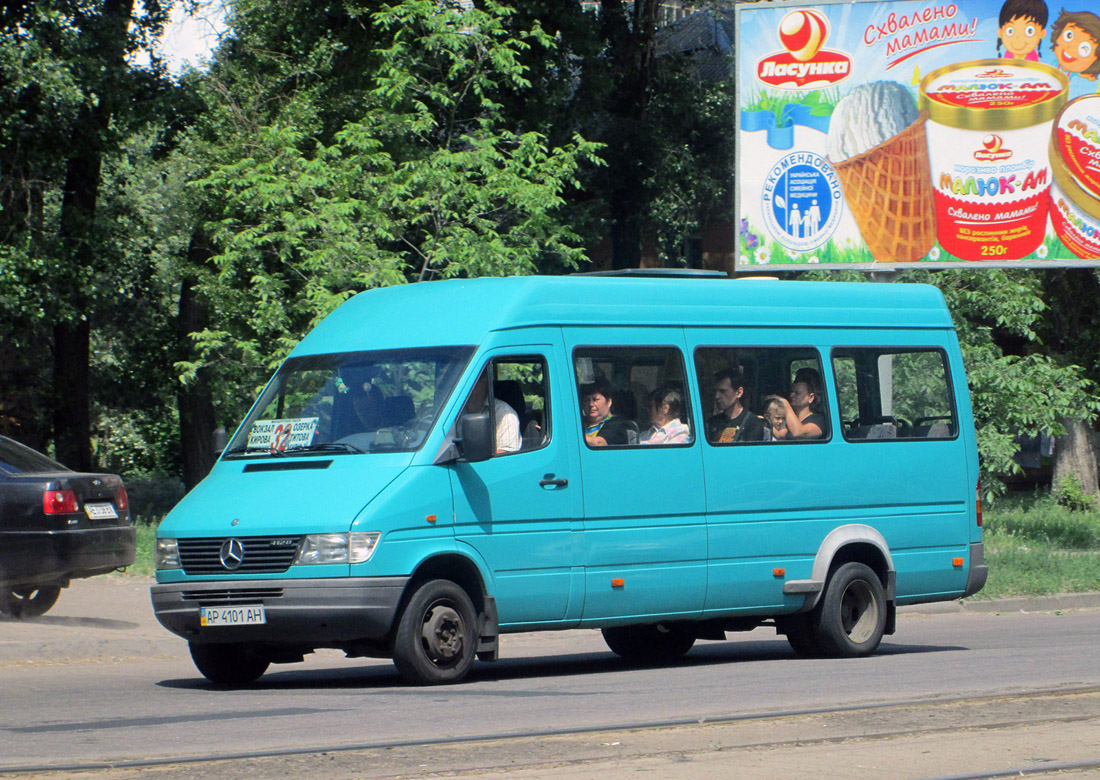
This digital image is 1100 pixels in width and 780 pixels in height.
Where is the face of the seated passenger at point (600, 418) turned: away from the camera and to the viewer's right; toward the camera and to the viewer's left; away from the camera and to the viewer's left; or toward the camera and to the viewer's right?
toward the camera and to the viewer's left

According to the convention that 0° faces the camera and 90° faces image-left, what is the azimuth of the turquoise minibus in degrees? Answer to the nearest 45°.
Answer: approximately 45°

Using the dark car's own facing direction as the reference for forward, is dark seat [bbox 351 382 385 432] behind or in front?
behind

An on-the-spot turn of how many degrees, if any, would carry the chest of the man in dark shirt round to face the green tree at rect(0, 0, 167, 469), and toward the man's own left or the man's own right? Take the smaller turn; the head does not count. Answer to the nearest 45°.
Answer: approximately 90° to the man's own right

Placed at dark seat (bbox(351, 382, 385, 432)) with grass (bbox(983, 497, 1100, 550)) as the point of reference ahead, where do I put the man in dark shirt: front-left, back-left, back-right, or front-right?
front-right

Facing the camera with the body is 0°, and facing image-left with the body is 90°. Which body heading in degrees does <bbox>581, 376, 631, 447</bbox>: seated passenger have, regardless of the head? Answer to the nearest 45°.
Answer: approximately 45°

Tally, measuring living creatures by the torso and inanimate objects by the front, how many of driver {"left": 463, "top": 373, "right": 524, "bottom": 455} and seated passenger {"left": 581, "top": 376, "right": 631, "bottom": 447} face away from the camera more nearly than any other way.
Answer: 0

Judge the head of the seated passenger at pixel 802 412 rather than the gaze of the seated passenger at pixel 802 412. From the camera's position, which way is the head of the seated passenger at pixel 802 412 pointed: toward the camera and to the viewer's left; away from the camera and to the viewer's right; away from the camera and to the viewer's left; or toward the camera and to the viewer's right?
toward the camera and to the viewer's left

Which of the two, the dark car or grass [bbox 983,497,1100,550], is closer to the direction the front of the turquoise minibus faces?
the dark car

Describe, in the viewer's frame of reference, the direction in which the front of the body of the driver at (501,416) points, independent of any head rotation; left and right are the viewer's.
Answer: facing the viewer and to the left of the viewer

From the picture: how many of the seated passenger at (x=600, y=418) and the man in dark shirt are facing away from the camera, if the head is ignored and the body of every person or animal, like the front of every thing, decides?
0

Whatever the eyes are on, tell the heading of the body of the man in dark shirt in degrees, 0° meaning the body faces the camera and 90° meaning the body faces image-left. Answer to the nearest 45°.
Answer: approximately 45°

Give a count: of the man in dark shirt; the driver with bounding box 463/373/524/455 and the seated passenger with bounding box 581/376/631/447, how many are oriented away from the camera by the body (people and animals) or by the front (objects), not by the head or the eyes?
0

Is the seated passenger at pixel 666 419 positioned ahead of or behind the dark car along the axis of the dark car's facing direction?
behind

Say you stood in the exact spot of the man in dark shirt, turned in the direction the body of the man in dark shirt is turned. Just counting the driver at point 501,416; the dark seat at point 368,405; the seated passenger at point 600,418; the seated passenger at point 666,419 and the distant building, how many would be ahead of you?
4

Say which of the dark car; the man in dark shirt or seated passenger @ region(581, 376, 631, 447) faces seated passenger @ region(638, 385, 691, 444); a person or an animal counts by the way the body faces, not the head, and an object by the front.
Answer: the man in dark shirt

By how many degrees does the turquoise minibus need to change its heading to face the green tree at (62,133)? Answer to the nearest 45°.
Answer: approximately 90° to its right

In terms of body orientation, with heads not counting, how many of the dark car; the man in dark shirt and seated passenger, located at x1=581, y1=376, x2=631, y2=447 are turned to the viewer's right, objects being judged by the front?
0

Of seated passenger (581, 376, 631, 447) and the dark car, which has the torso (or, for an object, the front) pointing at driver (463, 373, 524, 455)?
the seated passenger
